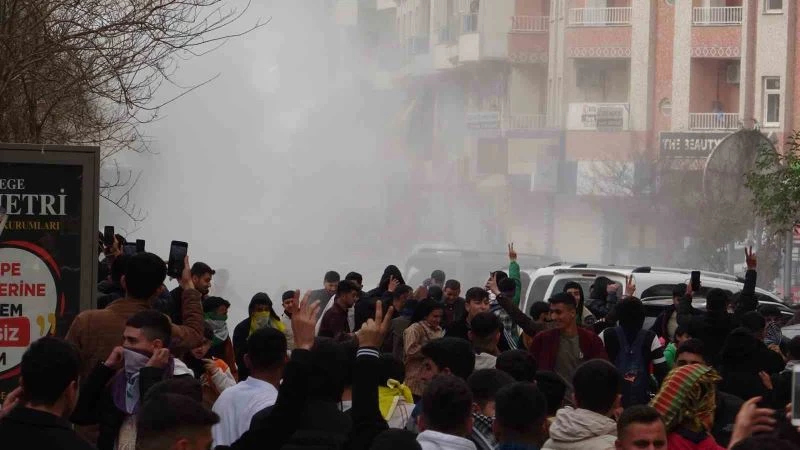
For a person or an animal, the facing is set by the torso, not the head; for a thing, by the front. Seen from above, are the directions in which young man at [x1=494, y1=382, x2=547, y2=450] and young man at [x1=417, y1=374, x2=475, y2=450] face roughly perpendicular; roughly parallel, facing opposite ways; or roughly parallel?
roughly parallel

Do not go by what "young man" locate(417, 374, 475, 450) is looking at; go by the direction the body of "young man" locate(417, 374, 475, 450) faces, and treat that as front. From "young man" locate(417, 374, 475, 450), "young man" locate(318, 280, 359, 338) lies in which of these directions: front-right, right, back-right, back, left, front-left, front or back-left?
front

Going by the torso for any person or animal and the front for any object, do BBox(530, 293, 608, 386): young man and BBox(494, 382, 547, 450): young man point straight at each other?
yes

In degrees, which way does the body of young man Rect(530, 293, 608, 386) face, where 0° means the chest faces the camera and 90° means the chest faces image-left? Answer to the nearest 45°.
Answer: approximately 0°

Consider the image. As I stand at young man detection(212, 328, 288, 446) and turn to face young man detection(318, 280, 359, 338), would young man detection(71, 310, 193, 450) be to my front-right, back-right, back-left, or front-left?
back-left

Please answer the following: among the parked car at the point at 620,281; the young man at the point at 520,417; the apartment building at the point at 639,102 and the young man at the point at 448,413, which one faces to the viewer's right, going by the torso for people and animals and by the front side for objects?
the parked car

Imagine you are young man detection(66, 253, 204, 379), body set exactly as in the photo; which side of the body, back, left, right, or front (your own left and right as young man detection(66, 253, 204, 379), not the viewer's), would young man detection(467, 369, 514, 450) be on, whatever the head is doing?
right

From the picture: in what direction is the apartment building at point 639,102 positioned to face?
toward the camera

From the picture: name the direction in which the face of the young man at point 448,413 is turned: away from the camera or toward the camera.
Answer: away from the camera

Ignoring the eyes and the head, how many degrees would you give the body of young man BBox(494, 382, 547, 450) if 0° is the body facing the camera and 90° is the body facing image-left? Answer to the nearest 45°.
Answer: approximately 180°

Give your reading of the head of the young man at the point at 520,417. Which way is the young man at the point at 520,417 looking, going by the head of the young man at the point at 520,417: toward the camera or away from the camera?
away from the camera

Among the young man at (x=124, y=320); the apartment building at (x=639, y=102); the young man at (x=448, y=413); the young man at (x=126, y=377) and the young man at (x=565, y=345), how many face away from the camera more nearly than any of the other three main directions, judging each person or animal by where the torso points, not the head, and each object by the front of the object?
2

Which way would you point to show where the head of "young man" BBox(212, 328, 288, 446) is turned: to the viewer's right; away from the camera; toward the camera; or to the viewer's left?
away from the camera

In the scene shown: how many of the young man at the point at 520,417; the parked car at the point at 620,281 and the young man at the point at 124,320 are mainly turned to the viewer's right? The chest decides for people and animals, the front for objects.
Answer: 1

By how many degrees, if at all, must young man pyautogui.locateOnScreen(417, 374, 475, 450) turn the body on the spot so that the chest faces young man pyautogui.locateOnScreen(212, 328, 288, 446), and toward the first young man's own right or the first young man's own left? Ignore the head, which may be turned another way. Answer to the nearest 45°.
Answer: approximately 45° to the first young man's own left

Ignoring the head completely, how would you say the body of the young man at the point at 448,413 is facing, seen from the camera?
away from the camera

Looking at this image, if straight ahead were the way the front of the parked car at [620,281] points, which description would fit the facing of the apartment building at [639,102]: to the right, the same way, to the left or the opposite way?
to the right
